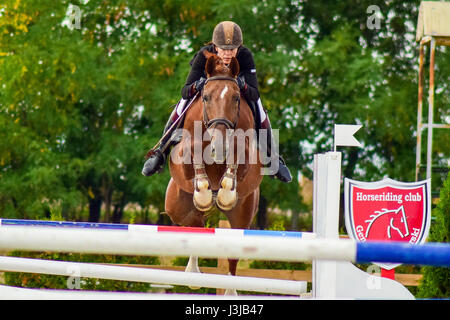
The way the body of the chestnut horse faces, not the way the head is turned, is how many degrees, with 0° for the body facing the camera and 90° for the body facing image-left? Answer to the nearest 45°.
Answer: approximately 0°

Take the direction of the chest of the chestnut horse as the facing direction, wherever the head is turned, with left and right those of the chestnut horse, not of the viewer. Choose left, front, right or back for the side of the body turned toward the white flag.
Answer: left

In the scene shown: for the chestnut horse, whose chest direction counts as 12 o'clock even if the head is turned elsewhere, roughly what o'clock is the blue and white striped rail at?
The blue and white striped rail is roughly at 12 o'clock from the chestnut horse.

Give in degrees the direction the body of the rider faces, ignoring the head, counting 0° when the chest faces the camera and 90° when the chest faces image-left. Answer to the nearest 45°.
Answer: approximately 0°

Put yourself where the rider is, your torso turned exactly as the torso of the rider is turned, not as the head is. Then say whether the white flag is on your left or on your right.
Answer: on your left
